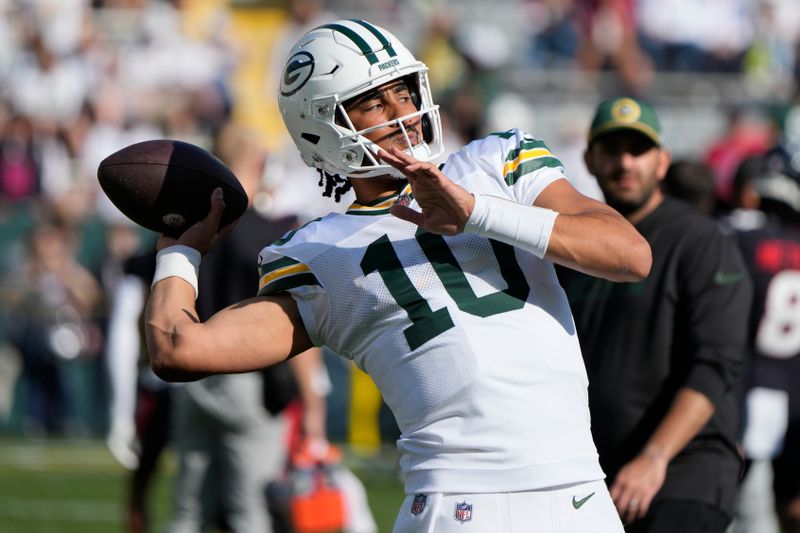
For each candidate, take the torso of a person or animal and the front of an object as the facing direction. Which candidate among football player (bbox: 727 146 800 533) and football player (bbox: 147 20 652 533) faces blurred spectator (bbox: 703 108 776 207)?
football player (bbox: 727 146 800 533)

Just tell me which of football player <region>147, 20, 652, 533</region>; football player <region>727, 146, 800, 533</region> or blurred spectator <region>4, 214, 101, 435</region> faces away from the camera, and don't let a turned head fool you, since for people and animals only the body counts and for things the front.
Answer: football player <region>727, 146, 800, 533</region>

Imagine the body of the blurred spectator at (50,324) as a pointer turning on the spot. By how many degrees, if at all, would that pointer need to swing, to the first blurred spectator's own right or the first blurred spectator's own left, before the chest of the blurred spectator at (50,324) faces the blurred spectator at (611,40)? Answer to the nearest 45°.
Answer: approximately 90° to the first blurred spectator's own left

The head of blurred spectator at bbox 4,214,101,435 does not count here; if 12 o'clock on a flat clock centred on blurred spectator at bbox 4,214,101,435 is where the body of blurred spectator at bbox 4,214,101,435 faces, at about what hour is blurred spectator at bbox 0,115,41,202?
blurred spectator at bbox 0,115,41,202 is roughly at 6 o'clock from blurred spectator at bbox 4,214,101,435.

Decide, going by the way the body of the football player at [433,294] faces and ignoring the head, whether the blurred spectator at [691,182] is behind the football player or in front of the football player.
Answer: behind

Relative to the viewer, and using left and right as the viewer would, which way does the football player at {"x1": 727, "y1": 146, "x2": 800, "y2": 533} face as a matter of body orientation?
facing away from the viewer

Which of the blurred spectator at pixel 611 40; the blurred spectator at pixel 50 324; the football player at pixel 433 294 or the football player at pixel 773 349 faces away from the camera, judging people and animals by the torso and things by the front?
the football player at pixel 773 349

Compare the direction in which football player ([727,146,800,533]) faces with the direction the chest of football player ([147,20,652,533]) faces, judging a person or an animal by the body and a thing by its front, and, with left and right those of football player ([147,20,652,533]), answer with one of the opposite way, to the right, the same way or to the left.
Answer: the opposite way

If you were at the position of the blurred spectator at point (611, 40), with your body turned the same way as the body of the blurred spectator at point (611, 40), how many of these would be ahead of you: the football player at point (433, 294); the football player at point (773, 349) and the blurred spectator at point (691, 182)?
3

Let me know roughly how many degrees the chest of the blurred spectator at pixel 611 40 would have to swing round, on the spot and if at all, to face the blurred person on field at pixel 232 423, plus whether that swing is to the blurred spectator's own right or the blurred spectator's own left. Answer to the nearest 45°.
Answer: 0° — they already face them

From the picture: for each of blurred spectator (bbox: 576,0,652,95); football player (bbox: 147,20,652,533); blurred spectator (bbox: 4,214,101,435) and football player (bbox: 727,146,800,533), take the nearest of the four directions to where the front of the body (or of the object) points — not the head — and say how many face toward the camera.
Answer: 3

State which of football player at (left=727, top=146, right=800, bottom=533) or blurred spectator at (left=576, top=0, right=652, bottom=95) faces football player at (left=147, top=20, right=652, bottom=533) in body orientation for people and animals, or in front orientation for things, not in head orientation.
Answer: the blurred spectator

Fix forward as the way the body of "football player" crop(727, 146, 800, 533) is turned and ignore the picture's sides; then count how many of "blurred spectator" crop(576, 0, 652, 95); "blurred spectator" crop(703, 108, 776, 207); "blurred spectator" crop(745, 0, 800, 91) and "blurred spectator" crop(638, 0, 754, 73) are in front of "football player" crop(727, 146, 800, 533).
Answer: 4
